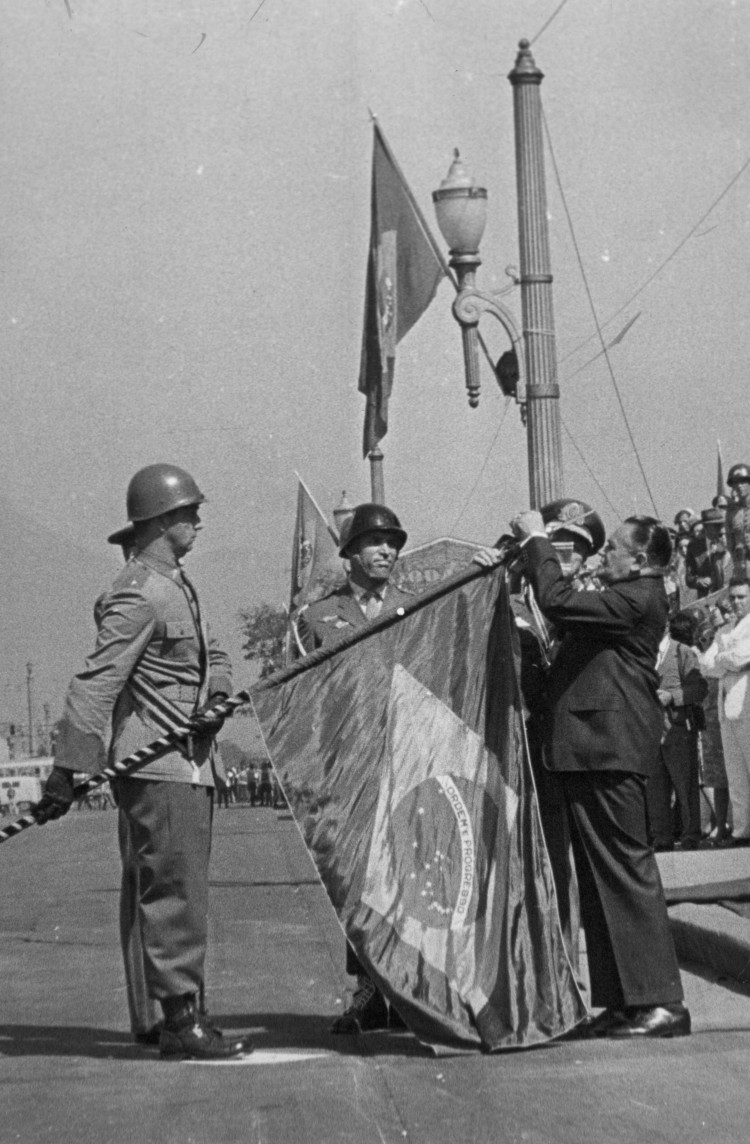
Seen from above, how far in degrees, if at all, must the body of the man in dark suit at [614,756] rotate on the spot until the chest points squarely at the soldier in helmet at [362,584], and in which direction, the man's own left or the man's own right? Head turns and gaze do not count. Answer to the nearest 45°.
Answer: approximately 45° to the man's own right

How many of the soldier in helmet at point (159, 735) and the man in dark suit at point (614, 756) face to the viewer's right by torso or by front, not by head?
1

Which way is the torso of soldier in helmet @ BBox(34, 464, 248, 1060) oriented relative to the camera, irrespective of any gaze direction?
to the viewer's right

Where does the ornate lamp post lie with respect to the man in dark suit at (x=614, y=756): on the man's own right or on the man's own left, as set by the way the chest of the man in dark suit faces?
on the man's own right

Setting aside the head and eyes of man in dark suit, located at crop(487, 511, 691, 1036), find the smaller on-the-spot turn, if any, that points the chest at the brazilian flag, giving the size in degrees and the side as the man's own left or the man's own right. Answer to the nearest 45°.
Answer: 0° — they already face it

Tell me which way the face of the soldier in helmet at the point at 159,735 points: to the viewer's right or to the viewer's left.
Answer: to the viewer's right

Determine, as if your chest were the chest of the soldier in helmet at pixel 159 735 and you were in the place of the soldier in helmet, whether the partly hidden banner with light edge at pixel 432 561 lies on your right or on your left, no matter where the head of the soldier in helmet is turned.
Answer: on your left

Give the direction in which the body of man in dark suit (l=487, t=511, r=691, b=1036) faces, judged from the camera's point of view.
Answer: to the viewer's left

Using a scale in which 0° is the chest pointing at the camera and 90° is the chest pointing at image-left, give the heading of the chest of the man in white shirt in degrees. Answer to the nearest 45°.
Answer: approximately 45°

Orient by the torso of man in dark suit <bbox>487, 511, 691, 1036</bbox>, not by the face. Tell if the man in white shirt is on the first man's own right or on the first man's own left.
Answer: on the first man's own right
